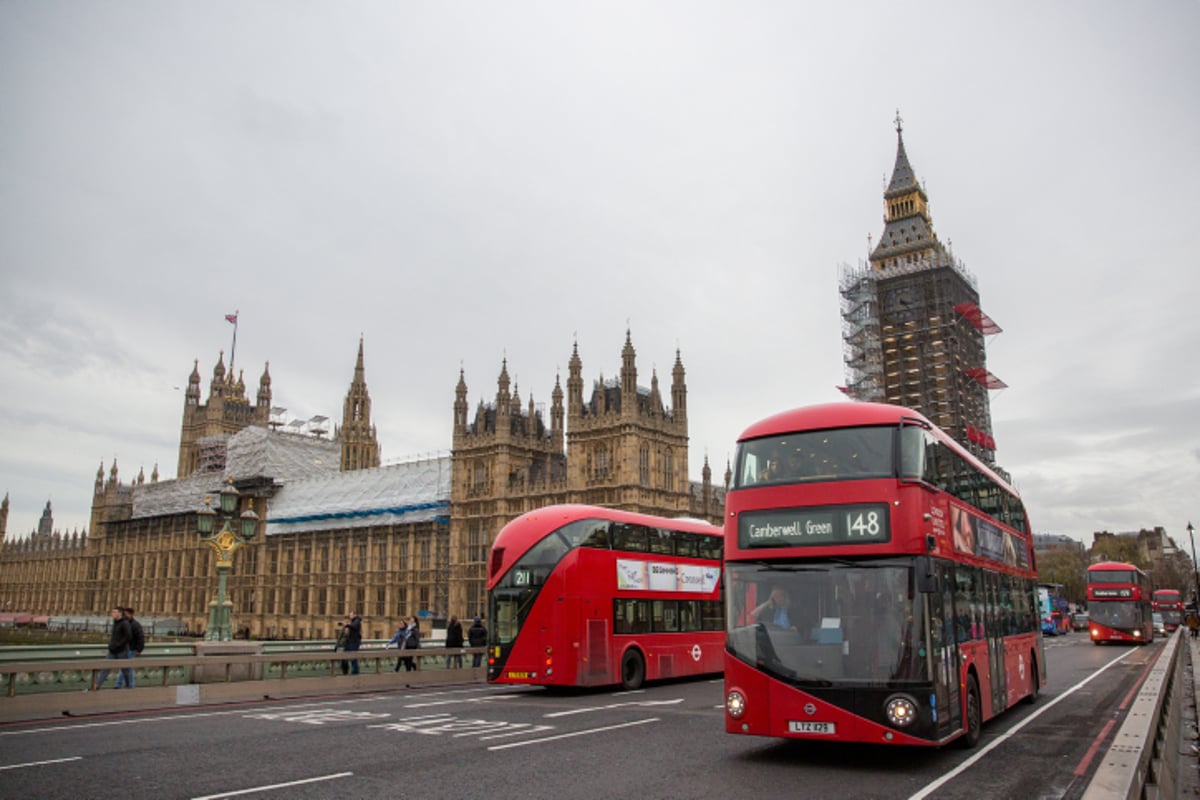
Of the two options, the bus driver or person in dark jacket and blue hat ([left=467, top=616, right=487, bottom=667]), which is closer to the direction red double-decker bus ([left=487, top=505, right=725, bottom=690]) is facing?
the person in dark jacket and blue hat

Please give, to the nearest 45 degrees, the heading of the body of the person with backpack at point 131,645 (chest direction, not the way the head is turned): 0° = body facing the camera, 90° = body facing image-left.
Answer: approximately 90°

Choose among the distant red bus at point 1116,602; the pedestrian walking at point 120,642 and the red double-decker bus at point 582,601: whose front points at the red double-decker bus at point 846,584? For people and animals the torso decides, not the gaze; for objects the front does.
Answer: the distant red bus

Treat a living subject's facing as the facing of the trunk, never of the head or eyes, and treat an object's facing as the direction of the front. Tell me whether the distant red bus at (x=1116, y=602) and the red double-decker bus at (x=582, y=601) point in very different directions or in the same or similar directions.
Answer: very different directions

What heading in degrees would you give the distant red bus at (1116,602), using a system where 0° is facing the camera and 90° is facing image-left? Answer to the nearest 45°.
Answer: approximately 0°

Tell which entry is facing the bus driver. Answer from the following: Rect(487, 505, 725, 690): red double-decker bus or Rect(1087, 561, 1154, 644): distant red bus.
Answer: the distant red bus
